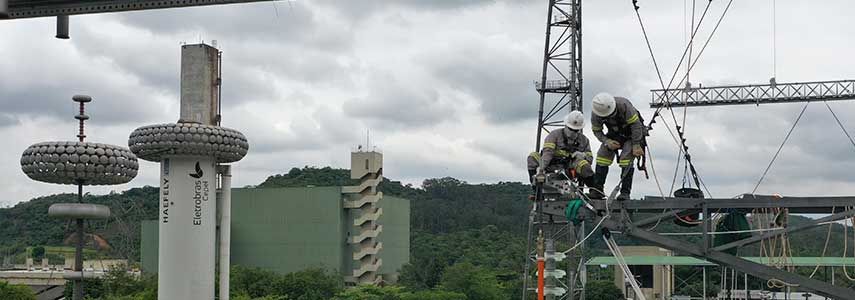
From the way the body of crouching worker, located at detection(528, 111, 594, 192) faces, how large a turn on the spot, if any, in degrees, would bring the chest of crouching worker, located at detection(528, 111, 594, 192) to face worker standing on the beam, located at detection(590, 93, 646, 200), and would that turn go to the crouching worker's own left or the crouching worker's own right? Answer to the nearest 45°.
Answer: approximately 45° to the crouching worker's own left

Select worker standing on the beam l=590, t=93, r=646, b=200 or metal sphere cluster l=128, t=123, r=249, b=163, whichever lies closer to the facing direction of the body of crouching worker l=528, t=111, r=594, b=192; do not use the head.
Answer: the worker standing on the beam

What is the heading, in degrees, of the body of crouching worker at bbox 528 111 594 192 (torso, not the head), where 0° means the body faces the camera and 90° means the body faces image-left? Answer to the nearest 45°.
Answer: approximately 0°

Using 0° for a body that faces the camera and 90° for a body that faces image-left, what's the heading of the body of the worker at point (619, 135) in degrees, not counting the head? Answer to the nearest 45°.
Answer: approximately 45°

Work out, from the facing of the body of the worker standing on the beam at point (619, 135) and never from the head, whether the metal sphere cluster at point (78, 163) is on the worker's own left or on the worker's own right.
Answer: on the worker's own right

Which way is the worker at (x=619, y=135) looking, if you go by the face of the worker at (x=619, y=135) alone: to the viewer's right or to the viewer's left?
to the viewer's left

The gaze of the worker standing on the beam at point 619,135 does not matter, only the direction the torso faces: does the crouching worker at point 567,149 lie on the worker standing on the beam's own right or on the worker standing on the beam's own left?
on the worker standing on the beam's own right
